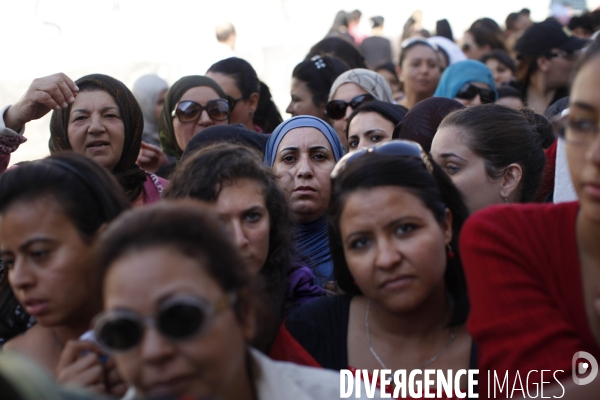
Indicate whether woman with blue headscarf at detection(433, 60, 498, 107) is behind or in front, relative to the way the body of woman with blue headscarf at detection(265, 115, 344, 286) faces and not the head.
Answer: behind

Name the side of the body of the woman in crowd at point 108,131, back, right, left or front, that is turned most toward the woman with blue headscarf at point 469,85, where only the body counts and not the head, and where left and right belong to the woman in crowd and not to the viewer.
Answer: left

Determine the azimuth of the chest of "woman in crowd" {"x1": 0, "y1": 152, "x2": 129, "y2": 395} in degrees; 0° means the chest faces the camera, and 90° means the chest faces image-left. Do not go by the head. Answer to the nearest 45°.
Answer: approximately 45°

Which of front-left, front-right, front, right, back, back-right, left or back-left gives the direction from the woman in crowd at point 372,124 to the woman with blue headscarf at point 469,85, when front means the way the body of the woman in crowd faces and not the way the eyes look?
back

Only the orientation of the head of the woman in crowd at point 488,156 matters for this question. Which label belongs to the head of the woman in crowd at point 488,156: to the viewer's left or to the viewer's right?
to the viewer's left

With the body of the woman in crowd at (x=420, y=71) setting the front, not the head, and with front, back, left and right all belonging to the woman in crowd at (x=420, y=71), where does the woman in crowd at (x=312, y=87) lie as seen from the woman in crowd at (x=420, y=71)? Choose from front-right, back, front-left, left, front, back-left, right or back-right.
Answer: front-right

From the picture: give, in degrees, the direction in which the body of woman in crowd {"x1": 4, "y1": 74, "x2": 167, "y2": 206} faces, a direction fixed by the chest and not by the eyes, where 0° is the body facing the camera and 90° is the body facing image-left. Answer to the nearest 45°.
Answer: approximately 0°

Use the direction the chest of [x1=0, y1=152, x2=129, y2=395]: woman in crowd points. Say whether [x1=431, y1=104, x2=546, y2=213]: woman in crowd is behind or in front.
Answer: behind

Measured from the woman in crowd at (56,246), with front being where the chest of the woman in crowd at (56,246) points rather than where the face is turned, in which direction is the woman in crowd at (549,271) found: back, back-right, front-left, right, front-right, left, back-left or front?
left
